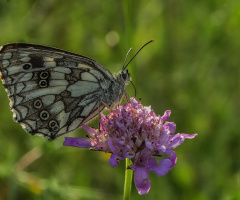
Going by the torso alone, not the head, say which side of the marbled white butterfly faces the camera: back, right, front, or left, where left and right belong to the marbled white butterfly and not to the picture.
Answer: right
